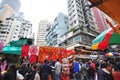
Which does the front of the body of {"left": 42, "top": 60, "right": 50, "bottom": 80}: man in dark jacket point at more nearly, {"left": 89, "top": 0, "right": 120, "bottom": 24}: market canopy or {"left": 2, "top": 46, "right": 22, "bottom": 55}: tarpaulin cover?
the tarpaulin cover

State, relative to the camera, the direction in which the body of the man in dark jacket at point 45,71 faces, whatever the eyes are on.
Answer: away from the camera

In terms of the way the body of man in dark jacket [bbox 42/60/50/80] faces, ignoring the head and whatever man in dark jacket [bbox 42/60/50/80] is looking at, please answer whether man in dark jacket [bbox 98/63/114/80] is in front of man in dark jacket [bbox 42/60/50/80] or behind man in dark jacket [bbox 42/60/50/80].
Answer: behind

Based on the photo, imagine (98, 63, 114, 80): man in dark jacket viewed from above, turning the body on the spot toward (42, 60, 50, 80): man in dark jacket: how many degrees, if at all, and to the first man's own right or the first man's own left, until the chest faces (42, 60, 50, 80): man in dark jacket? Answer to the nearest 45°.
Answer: approximately 135° to the first man's own left
